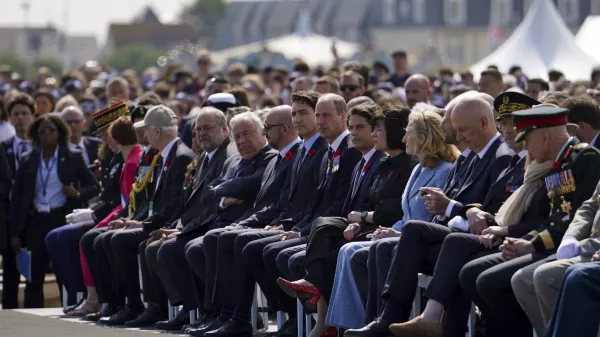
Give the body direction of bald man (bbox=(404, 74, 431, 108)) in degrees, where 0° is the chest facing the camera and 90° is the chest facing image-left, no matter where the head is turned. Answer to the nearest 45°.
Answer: approximately 45°

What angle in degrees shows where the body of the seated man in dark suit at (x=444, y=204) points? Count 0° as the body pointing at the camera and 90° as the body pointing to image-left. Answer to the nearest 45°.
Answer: approximately 90°

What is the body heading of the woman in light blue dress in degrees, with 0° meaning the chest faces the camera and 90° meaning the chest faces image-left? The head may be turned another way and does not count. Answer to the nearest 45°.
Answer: approximately 90°

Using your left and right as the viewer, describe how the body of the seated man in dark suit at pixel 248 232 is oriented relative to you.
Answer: facing to the left of the viewer

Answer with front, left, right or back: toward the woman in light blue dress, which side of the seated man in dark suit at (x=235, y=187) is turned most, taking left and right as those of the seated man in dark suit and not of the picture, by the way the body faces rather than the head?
left
